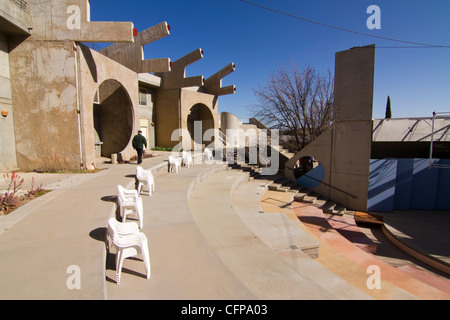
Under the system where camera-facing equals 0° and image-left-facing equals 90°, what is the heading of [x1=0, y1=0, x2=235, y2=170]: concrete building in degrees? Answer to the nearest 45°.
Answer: approximately 315°

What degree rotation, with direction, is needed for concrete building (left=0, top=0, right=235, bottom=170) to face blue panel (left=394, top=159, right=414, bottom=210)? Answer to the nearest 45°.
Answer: approximately 45° to its left
